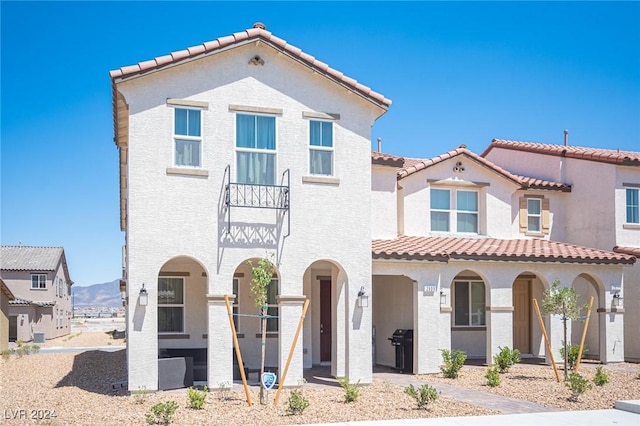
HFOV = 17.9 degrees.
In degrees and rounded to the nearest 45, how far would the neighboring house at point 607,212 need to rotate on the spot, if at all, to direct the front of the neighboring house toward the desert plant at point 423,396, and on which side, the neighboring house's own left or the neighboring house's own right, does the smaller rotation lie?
0° — it already faces it

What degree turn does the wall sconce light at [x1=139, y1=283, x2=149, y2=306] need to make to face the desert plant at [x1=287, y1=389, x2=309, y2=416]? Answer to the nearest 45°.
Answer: approximately 45° to its left

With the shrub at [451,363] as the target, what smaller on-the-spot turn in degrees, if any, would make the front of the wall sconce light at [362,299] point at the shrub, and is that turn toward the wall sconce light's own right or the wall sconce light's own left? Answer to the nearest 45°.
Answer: approximately 135° to the wall sconce light's own left

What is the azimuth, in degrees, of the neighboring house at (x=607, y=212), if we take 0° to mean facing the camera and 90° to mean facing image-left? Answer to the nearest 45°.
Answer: approximately 0°

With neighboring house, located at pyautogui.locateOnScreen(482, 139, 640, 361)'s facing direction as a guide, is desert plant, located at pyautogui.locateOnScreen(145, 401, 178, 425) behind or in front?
in front

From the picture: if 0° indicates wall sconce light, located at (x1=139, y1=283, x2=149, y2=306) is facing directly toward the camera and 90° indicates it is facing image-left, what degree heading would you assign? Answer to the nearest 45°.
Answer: approximately 0°

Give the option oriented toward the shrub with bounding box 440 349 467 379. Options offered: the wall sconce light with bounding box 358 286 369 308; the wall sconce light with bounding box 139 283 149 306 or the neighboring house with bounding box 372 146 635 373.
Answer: the neighboring house

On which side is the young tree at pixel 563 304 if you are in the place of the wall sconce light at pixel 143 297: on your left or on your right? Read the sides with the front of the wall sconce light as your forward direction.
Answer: on your left
